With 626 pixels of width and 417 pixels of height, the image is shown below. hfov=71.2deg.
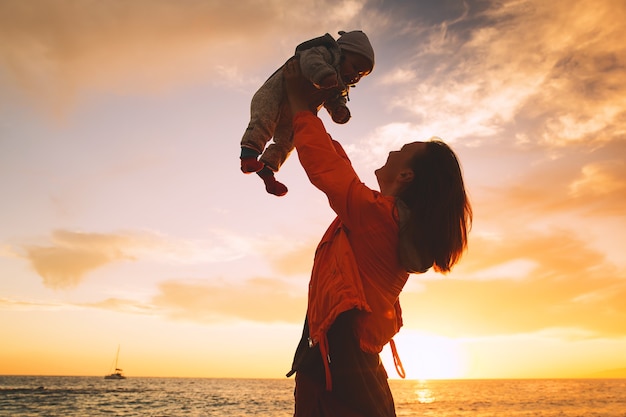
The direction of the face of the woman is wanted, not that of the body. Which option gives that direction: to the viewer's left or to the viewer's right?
to the viewer's left

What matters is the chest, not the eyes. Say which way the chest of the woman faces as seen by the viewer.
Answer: to the viewer's left
